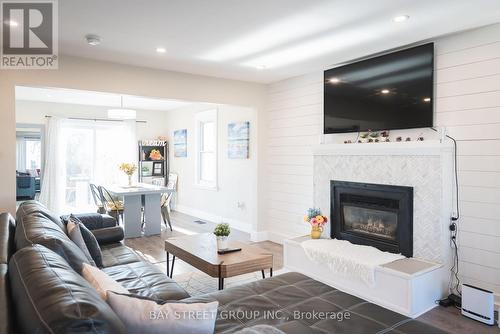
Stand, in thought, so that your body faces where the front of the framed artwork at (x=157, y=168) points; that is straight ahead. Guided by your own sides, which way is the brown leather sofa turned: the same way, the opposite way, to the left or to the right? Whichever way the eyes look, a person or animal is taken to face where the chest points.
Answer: to the left

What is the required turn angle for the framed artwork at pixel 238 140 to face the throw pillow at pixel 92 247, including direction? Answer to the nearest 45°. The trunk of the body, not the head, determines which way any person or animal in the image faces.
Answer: approximately 45° to its left

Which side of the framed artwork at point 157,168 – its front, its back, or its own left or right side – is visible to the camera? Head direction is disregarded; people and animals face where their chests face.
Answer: front

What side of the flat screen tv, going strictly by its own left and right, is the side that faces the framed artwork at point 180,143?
right

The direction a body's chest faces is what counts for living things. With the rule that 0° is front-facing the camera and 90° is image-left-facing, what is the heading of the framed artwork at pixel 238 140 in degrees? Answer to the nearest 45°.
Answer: approximately 45°

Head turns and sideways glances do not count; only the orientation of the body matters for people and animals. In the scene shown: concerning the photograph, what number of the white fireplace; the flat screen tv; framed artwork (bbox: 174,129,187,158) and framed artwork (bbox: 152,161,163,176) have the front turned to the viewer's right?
0

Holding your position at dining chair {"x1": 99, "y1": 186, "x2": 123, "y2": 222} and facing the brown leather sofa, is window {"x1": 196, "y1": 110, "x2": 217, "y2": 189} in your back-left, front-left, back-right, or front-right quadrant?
back-left

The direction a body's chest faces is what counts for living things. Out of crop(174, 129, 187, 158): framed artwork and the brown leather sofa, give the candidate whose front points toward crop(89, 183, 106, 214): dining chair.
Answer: the framed artwork

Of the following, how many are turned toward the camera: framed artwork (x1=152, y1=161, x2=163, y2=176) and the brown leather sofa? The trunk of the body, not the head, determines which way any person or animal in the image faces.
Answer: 1

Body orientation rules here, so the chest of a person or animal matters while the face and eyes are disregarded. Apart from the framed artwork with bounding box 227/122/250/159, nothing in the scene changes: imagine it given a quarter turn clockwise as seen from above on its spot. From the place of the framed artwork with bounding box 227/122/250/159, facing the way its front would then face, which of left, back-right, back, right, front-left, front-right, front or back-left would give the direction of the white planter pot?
back-left

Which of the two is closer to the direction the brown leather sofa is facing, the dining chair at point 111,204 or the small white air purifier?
the small white air purifier

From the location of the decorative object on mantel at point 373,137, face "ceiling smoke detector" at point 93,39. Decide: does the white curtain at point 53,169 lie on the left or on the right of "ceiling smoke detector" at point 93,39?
right

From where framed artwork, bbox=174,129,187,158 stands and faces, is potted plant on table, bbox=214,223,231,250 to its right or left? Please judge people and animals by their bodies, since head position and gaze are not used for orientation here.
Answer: on its left

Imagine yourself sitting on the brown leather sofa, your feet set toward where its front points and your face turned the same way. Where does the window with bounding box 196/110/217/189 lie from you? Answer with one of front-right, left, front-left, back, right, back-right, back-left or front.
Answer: left

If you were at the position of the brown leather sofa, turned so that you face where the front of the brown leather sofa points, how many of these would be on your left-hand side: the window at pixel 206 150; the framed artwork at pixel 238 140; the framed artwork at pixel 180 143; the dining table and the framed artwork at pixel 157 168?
5

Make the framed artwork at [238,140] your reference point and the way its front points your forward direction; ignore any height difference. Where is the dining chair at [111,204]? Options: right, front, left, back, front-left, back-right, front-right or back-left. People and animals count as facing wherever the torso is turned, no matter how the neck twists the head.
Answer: front-right

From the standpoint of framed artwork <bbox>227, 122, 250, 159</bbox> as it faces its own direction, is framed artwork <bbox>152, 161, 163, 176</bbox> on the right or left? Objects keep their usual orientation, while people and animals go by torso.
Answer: on its right

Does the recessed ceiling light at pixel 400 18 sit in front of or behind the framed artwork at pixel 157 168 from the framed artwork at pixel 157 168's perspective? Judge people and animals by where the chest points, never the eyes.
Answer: in front

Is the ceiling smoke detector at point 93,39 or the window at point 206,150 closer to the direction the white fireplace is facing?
the ceiling smoke detector

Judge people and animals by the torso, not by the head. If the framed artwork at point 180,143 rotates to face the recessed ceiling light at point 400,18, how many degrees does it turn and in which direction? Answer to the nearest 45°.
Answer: approximately 45° to its left

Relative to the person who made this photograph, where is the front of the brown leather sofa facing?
facing to the right of the viewer

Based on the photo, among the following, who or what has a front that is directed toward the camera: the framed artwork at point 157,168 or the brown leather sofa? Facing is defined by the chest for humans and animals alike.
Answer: the framed artwork
